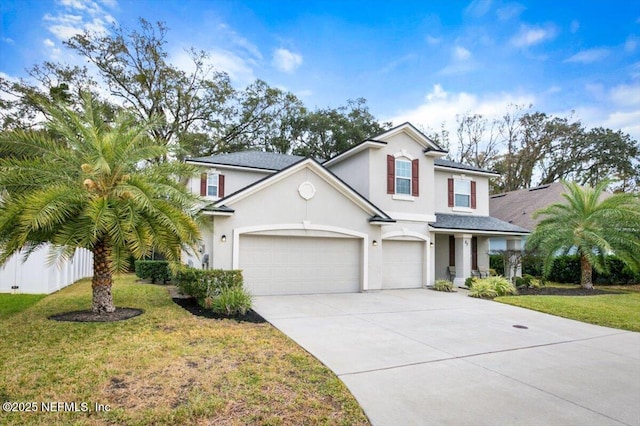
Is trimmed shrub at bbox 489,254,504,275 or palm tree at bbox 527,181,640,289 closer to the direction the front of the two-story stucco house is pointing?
the palm tree

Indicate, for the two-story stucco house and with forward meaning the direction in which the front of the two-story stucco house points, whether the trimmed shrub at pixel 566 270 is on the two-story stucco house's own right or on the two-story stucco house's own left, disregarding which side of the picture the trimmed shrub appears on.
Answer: on the two-story stucco house's own left

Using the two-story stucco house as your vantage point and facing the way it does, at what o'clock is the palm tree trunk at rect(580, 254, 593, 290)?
The palm tree trunk is roughly at 10 o'clock from the two-story stucco house.

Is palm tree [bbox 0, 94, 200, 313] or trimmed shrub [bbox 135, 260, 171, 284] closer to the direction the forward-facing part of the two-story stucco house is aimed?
the palm tree

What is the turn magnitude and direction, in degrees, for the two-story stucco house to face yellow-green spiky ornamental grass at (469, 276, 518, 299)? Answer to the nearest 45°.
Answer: approximately 45° to its left

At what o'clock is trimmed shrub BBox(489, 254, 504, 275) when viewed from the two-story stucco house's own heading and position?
The trimmed shrub is roughly at 9 o'clock from the two-story stucco house.

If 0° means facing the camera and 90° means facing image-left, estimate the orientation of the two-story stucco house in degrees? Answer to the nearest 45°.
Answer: approximately 315°

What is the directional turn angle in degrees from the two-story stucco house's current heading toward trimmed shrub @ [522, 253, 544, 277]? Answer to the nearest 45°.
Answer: approximately 90° to its left

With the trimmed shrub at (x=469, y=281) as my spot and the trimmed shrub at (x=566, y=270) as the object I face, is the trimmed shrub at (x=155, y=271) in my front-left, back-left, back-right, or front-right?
back-left

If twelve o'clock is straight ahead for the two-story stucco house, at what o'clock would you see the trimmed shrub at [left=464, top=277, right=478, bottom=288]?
The trimmed shrub is roughly at 10 o'clock from the two-story stucco house.

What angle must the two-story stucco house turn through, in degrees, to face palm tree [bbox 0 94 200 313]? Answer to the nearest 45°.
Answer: approximately 90° to its right
